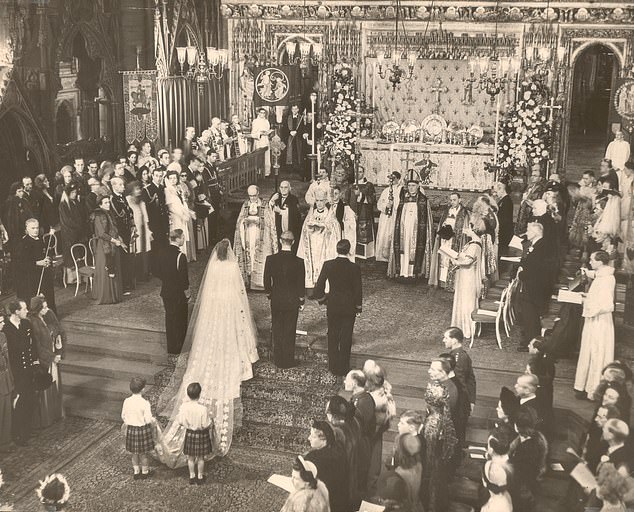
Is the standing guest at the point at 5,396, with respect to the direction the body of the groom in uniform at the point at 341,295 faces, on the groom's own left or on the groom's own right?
on the groom's own left

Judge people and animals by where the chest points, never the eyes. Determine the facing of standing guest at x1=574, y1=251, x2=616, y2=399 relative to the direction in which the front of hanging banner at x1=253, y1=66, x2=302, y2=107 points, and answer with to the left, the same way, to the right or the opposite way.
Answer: to the right

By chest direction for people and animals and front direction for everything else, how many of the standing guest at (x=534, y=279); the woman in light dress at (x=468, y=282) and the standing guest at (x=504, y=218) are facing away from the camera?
0

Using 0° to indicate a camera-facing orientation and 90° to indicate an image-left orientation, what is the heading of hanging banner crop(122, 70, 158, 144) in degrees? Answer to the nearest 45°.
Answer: approximately 0°

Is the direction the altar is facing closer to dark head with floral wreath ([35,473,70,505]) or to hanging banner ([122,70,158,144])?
the dark head with floral wreath

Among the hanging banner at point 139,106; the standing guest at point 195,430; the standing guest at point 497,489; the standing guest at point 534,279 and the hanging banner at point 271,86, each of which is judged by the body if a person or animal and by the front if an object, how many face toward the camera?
2

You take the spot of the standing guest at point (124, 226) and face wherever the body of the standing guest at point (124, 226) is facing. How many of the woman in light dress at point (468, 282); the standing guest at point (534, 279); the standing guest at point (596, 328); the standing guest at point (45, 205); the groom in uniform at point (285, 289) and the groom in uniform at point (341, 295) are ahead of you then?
5

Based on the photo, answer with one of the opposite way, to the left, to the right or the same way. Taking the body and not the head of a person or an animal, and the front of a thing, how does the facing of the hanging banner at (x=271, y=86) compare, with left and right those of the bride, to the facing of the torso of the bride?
the opposite way

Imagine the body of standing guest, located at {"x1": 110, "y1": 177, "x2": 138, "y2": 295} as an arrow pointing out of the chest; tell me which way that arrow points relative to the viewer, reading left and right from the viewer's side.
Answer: facing the viewer and to the right of the viewer

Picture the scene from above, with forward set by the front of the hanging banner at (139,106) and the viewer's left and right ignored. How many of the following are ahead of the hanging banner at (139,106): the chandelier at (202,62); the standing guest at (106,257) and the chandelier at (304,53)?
1

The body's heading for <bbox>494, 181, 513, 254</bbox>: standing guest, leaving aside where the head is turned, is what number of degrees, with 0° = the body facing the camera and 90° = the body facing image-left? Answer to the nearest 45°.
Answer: approximately 90°

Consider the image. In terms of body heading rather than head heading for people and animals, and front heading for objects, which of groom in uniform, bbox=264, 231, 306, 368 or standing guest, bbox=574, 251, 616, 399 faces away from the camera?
the groom in uniform

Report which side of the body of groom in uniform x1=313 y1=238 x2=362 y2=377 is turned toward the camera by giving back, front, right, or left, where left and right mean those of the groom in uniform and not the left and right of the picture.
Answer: back

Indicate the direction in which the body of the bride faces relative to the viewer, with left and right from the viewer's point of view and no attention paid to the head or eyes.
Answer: facing away from the viewer

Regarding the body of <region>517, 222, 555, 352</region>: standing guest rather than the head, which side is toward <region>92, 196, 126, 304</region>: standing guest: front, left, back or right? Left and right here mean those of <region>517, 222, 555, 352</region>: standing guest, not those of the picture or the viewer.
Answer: front

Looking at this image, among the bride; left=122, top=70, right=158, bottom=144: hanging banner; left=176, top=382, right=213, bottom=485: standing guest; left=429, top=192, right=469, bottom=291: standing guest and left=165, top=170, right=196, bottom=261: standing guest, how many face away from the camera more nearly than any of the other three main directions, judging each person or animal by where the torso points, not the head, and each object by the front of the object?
2
